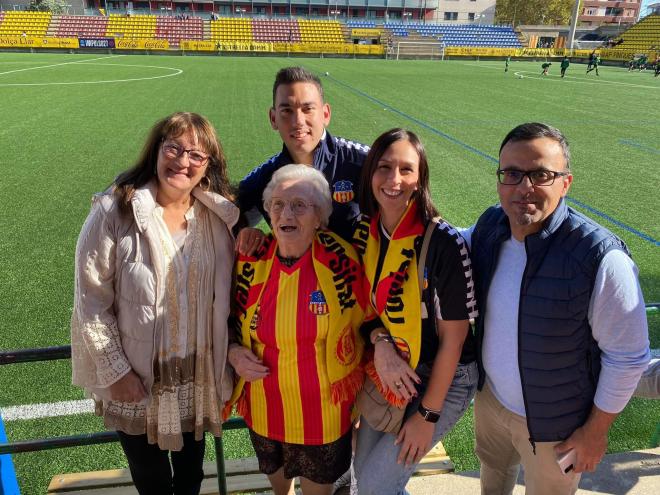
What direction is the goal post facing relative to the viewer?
toward the camera

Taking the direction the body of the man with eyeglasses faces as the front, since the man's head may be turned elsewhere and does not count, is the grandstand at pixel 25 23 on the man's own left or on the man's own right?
on the man's own right

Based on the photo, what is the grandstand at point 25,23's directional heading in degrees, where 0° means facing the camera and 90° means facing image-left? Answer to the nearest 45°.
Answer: approximately 0°

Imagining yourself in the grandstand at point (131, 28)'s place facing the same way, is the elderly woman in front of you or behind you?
in front

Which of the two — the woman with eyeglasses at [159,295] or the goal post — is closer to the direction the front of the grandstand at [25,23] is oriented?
the woman with eyeglasses

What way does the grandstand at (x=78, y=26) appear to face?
toward the camera

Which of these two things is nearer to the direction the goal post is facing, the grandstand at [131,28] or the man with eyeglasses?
the man with eyeglasses

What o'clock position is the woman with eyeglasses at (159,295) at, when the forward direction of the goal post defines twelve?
The woman with eyeglasses is roughly at 12 o'clock from the goal post.

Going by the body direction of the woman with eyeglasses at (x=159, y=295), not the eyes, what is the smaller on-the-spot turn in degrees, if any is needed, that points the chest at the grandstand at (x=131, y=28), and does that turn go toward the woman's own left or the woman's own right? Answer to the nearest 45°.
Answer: approximately 135° to the woman's own left

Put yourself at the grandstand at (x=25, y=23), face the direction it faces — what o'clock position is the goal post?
The goal post is roughly at 10 o'clock from the grandstand.

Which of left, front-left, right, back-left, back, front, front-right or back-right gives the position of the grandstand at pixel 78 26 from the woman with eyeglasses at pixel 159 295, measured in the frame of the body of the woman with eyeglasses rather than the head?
back-left

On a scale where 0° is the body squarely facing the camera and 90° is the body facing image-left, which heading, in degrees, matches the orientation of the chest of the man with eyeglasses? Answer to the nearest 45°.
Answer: approximately 45°

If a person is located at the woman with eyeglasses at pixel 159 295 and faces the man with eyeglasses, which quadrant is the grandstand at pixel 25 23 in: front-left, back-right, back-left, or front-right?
back-left
